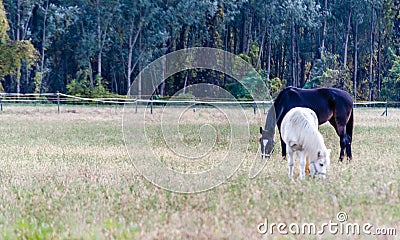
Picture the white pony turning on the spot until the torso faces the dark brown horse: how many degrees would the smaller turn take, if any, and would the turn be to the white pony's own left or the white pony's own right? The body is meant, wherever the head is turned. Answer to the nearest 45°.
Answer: approximately 135° to the white pony's own left

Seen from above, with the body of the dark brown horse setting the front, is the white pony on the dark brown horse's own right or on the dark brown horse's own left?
on the dark brown horse's own left

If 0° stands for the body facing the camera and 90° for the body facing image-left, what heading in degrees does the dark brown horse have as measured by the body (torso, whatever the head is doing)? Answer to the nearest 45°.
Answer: approximately 90°

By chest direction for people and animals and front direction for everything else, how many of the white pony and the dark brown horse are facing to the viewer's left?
1

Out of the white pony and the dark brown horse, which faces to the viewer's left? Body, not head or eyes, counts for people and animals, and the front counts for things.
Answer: the dark brown horse

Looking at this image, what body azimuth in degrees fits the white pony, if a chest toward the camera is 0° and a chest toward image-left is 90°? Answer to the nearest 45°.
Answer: approximately 315°
